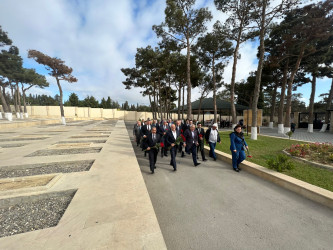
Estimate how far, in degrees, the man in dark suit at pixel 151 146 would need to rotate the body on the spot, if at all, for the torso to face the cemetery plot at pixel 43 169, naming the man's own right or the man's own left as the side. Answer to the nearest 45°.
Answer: approximately 90° to the man's own right

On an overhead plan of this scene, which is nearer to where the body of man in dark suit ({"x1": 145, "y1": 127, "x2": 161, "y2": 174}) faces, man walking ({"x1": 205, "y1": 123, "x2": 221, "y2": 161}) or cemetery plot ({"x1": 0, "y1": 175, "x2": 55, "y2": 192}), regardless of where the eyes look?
the cemetery plot

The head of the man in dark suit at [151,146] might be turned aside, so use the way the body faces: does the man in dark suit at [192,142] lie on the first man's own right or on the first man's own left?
on the first man's own left

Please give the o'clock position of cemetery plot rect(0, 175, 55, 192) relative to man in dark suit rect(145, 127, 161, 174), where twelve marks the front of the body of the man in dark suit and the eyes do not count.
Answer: The cemetery plot is roughly at 2 o'clock from the man in dark suit.

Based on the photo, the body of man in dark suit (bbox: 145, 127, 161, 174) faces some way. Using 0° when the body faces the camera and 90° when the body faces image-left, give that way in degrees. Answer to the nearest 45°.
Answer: approximately 0°

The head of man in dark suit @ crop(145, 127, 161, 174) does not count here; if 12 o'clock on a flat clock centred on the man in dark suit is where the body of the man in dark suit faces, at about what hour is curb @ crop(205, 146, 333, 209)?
The curb is roughly at 10 o'clock from the man in dark suit.

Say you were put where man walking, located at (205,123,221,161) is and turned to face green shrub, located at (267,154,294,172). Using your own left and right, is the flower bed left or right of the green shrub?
left

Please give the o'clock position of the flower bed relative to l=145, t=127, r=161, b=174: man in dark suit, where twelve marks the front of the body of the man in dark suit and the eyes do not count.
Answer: The flower bed is roughly at 9 o'clock from the man in dark suit.
